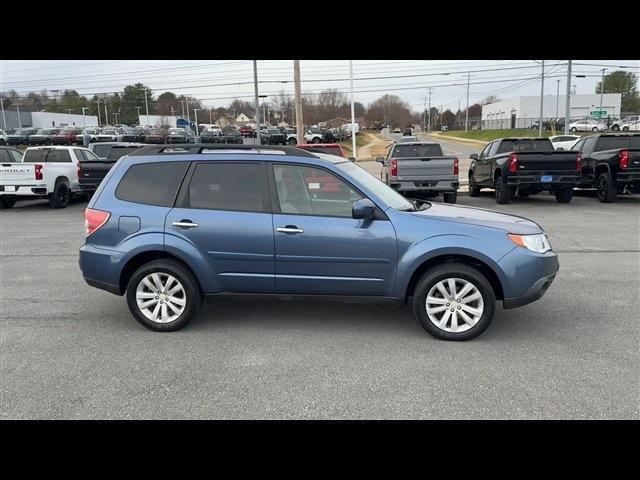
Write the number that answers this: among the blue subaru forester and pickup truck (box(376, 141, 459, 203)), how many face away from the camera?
1

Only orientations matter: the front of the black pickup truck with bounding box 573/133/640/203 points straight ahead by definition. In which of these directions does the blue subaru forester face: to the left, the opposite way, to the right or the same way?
to the right

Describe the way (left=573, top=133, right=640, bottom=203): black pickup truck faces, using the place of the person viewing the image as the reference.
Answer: facing away from the viewer and to the left of the viewer

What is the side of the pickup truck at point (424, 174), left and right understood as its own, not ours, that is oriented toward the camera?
back

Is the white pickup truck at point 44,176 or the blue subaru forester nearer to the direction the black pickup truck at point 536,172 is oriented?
the white pickup truck

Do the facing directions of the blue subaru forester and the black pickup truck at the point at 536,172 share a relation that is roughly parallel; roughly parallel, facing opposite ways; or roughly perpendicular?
roughly perpendicular

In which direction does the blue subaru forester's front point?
to the viewer's right

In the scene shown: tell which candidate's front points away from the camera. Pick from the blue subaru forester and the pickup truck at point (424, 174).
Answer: the pickup truck

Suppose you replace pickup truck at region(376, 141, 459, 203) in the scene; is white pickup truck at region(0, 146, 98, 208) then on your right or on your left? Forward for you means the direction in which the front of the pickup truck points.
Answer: on your left

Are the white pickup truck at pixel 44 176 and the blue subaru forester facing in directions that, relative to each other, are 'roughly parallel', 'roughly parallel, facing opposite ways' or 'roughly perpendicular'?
roughly perpendicular

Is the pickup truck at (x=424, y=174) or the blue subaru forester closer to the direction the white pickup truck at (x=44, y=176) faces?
the pickup truck

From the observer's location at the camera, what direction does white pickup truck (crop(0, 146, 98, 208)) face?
facing away from the viewer and to the right of the viewer

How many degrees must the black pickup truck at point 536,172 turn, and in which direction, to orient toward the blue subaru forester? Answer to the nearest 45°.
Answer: approximately 135° to its left

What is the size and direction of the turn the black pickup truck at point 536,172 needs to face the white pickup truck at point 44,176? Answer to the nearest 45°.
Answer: approximately 45° to its left

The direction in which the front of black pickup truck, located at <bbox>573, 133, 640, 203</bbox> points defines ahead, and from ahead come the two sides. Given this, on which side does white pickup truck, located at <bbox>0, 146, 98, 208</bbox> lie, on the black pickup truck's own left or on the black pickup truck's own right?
on the black pickup truck's own left

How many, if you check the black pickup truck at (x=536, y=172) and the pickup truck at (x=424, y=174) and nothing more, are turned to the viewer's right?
0
